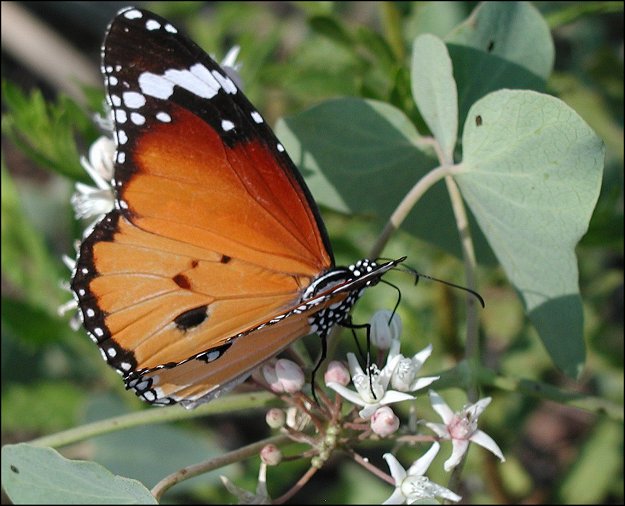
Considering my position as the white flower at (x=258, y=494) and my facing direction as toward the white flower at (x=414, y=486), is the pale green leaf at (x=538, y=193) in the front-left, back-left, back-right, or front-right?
front-left

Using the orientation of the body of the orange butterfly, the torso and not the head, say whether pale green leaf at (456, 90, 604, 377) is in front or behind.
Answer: in front

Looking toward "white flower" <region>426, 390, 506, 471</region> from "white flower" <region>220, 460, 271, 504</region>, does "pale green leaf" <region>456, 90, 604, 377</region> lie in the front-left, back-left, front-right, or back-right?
front-left

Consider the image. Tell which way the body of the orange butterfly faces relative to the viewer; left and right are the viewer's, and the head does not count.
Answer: facing to the right of the viewer
